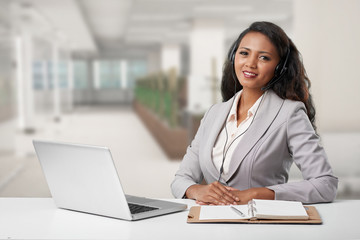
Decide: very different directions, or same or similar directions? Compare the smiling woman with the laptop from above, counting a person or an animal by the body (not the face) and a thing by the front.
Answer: very different directions

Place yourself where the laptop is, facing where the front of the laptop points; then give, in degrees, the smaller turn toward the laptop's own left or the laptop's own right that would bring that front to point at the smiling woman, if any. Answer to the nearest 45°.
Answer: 0° — it already faces them

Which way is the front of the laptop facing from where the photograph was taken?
facing away from the viewer and to the right of the viewer

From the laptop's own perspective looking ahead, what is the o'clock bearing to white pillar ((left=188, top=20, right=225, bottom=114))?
The white pillar is roughly at 11 o'clock from the laptop.

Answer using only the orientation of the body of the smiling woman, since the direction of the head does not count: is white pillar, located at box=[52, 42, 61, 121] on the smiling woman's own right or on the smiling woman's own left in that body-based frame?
on the smiling woman's own right

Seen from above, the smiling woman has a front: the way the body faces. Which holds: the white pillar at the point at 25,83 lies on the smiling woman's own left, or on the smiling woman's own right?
on the smiling woman's own right

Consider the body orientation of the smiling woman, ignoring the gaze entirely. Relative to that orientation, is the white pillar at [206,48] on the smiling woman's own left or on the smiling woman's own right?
on the smiling woman's own right

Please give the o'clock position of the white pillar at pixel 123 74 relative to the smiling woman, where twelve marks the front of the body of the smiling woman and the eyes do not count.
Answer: The white pillar is roughly at 4 o'clock from the smiling woman.

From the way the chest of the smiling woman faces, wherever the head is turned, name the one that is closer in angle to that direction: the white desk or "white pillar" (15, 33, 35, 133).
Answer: the white desk

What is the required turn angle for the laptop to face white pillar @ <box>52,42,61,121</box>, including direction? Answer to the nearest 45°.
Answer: approximately 45° to its left

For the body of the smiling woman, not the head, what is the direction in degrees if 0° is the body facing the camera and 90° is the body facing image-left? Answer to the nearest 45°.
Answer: approximately 45°
